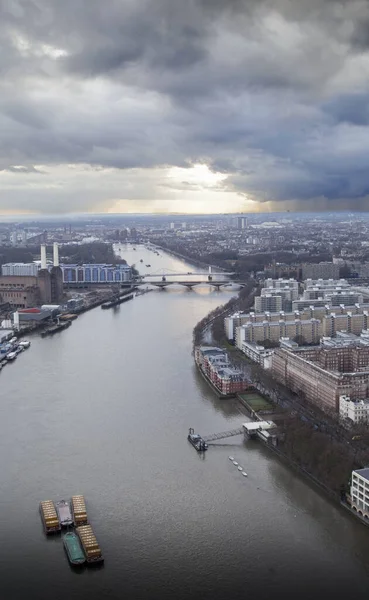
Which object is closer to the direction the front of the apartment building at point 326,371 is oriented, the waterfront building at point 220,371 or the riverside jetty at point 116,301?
the waterfront building

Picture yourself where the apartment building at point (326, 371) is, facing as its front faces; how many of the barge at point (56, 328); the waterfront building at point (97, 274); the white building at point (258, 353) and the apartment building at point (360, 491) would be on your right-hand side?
3

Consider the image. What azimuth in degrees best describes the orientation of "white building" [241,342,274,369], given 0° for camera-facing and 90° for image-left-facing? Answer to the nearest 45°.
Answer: approximately 45°

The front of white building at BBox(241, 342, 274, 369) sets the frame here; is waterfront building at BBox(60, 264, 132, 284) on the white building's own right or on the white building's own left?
on the white building's own right

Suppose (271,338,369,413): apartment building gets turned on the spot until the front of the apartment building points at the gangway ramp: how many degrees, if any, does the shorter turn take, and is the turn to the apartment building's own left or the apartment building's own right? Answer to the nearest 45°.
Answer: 0° — it already faces it

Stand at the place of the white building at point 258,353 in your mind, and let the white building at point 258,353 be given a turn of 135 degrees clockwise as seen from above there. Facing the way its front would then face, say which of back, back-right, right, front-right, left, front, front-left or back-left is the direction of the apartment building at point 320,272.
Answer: front

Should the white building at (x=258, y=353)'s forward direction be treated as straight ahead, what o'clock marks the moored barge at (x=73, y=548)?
The moored barge is roughly at 11 o'clock from the white building.

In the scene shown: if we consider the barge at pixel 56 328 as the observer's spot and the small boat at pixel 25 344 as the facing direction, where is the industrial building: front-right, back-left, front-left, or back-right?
back-right

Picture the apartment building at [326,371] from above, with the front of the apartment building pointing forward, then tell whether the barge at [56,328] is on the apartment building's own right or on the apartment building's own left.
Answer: on the apartment building's own right

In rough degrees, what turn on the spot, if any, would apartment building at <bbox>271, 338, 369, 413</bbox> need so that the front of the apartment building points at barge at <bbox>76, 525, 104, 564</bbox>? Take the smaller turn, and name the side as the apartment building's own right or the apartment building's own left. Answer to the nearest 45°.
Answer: approximately 45° to the apartment building's own left
